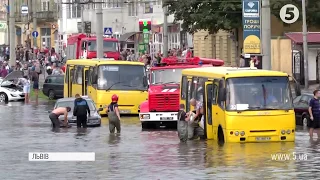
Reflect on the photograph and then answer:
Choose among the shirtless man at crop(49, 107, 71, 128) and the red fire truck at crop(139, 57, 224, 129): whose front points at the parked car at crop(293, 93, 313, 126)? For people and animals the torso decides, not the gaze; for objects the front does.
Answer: the shirtless man

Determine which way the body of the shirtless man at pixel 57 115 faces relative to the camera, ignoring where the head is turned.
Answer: to the viewer's right

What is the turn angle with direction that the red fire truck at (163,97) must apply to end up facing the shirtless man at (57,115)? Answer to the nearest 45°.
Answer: approximately 90° to its right

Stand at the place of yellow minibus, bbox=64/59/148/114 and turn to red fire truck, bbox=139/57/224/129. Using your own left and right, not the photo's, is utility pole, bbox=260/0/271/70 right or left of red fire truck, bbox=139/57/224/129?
left
